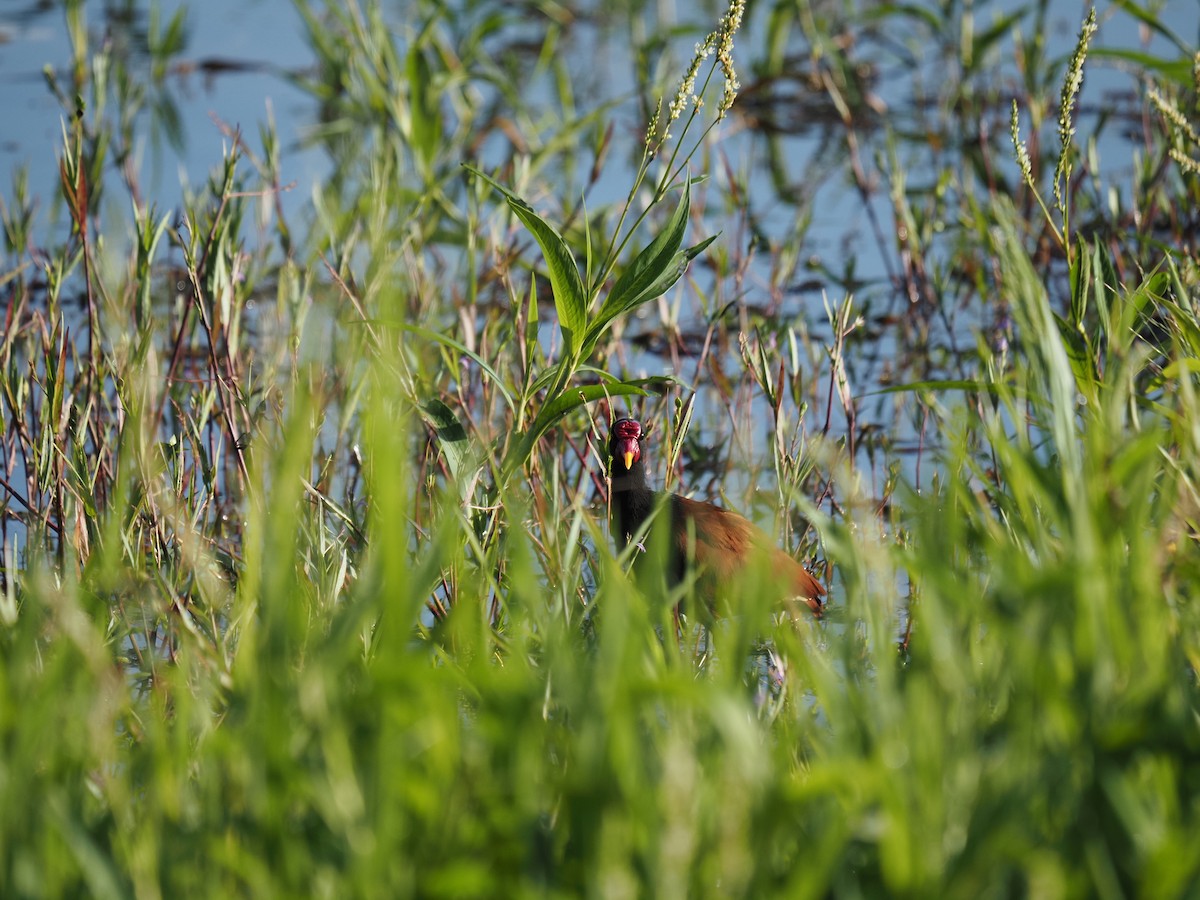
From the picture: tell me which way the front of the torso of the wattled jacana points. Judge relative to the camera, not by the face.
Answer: to the viewer's left
